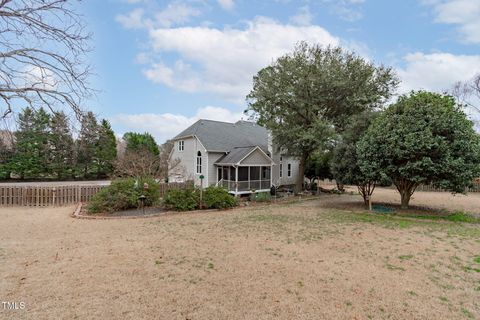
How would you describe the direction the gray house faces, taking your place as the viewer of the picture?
facing away from the viewer and to the left of the viewer

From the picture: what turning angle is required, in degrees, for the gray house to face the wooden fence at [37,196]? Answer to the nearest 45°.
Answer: approximately 90° to its left

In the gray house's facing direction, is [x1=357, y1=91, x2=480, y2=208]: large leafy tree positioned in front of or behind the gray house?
behind

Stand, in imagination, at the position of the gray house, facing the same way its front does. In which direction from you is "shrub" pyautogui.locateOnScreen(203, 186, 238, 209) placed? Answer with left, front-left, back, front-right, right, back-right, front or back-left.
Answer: back-left
